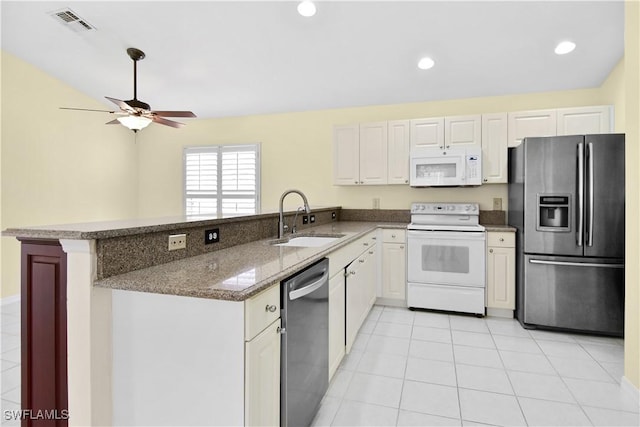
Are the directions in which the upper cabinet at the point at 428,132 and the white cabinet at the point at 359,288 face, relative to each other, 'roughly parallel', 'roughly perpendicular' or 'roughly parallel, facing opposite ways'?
roughly perpendicular

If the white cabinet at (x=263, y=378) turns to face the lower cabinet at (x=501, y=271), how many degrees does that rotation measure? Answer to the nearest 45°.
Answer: approximately 90° to its left

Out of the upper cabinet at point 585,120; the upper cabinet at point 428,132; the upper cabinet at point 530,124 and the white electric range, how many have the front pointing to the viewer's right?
0

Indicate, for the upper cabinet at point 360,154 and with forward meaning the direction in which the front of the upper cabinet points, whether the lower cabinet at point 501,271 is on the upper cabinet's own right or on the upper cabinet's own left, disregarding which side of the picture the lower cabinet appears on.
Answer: on the upper cabinet's own left

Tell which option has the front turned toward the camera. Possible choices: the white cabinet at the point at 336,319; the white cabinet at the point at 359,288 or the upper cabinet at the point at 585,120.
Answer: the upper cabinet

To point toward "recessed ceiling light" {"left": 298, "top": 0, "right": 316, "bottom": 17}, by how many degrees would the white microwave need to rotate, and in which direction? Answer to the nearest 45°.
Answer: approximately 45° to its right

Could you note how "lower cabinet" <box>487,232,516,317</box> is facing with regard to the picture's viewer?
facing the viewer

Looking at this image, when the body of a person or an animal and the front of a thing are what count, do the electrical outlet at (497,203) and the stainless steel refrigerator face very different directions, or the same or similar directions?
same or similar directions

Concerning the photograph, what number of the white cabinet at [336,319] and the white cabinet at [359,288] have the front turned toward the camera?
0

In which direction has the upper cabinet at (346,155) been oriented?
toward the camera

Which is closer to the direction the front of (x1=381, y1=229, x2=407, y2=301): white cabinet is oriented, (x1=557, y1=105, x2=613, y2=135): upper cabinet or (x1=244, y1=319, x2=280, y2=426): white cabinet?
the white cabinet

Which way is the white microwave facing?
toward the camera

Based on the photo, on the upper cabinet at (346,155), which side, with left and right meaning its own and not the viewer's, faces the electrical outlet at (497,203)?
left

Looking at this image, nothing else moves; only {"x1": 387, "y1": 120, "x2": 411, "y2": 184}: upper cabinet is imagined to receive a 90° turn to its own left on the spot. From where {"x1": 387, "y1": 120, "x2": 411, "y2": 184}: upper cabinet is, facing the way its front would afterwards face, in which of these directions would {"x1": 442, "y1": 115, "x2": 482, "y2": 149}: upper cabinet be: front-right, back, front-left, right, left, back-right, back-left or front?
front

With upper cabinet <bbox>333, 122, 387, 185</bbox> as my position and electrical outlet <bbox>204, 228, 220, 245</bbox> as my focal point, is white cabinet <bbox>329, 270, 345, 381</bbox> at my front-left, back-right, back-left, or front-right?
front-left
